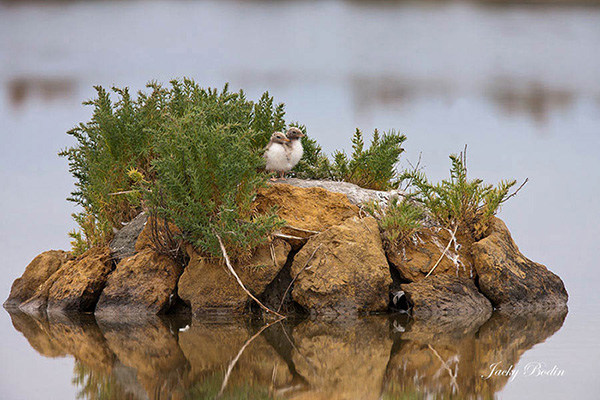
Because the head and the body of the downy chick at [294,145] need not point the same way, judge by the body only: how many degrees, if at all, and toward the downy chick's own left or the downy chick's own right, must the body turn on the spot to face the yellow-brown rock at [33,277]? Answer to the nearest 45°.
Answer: approximately 135° to the downy chick's own right

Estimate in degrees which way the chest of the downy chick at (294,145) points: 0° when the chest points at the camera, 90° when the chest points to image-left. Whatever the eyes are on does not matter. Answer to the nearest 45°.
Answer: approximately 315°

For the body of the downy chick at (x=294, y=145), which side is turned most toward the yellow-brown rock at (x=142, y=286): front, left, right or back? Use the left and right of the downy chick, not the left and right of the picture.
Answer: right

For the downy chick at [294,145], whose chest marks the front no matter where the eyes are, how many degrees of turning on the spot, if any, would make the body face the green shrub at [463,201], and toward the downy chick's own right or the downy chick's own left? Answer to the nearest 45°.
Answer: approximately 45° to the downy chick's own left

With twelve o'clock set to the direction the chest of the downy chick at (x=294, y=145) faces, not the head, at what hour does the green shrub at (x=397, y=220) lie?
The green shrub is roughly at 11 o'clock from the downy chick.

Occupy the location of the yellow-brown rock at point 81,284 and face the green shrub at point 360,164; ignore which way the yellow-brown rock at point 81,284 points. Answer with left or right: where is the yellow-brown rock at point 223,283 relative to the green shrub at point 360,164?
right

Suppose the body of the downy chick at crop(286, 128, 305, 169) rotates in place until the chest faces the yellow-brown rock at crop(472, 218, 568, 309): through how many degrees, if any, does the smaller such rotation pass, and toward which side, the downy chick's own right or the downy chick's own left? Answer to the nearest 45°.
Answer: approximately 45° to the downy chick's own left

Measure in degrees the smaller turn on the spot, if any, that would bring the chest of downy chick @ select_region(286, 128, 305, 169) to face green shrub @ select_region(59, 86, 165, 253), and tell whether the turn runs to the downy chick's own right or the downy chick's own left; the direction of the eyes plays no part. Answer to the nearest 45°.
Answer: approximately 135° to the downy chick's own right

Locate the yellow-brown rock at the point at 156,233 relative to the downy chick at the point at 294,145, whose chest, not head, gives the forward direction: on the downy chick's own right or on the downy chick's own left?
on the downy chick's own right
